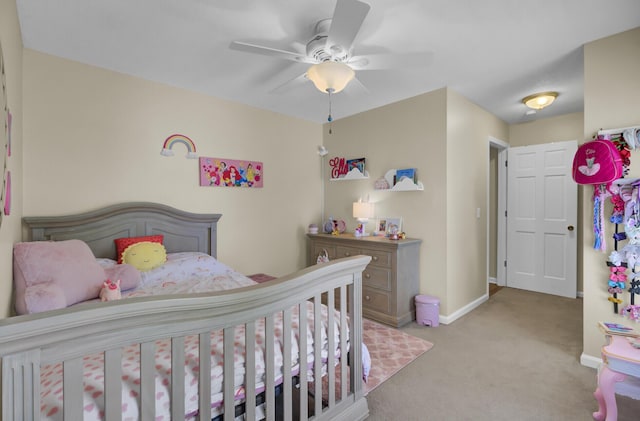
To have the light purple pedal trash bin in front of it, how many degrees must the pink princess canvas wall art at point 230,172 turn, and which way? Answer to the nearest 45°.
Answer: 0° — it already faces it

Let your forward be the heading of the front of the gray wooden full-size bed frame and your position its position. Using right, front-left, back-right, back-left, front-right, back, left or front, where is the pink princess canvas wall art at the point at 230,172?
back-left

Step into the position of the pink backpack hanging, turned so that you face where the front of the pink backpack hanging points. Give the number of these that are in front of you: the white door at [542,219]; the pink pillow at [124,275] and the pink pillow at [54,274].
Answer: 2

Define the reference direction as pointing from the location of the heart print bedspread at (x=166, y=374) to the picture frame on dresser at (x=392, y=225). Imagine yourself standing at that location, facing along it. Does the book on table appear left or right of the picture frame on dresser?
right

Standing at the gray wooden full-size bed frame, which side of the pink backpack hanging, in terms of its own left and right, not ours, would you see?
front

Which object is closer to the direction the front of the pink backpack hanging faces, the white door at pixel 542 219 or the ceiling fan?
the ceiling fan

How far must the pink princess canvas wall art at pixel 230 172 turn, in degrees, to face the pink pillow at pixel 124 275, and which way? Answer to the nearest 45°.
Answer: approximately 90° to its right

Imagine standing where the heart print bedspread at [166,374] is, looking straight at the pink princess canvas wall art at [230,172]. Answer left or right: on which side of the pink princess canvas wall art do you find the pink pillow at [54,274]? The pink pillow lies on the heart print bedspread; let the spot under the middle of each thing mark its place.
left

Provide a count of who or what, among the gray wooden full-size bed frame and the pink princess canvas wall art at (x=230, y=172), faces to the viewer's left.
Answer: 0

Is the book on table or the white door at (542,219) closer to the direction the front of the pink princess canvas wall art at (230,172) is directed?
the book on table

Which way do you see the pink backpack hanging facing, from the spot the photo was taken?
facing the viewer and to the left of the viewer

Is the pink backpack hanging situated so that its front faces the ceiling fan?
yes

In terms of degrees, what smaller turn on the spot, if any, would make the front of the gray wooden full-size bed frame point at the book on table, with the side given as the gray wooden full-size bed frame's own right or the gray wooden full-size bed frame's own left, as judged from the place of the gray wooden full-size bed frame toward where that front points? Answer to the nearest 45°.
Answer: approximately 45° to the gray wooden full-size bed frame's own left

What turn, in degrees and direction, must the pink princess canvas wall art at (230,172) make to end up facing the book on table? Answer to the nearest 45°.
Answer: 0° — it already faces it

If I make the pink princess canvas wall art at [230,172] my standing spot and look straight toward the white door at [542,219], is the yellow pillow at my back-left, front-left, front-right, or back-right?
back-right

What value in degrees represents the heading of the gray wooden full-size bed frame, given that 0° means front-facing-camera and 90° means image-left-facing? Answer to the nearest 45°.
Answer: approximately 315°

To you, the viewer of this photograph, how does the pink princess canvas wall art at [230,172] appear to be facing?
facing the viewer and to the right of the viewer

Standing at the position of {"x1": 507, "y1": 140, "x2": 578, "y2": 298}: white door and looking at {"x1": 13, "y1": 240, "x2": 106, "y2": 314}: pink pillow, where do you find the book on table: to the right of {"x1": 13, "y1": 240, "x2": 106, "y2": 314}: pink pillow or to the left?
left
